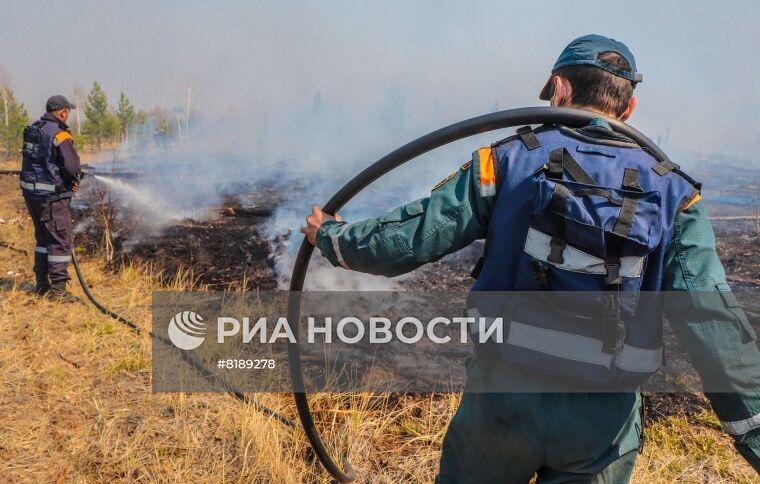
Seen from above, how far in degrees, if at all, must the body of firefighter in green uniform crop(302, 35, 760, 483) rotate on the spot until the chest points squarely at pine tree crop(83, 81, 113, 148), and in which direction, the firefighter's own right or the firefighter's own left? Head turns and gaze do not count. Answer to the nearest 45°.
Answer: approximately 45° to the firefighter's own left

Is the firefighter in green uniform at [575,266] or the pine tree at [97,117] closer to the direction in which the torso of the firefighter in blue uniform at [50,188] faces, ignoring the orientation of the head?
the pine tree

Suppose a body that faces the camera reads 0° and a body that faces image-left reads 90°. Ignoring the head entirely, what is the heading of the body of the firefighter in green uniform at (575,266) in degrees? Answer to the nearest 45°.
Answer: approximately 180°

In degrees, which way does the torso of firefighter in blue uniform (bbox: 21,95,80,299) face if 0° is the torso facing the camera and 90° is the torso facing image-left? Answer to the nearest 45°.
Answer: approximately 225°

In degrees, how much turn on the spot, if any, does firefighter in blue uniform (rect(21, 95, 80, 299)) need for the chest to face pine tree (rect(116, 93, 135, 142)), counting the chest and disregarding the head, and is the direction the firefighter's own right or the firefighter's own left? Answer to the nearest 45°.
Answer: approximately 45° to the firefighter's own left

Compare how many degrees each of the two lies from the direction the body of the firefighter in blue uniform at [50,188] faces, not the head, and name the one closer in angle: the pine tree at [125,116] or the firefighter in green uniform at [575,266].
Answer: the pine tree
